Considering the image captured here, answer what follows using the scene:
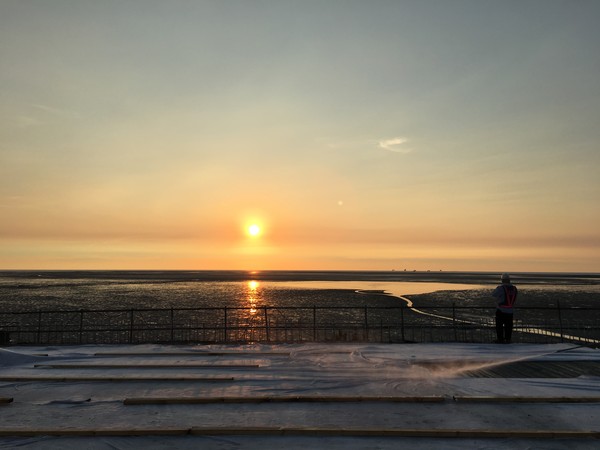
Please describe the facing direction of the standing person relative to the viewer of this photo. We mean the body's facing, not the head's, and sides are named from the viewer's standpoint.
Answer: facing away from the viewer and to the left of the viewer
